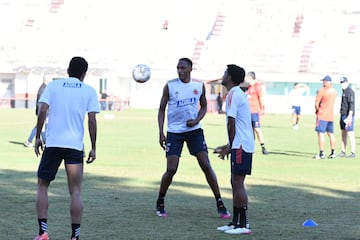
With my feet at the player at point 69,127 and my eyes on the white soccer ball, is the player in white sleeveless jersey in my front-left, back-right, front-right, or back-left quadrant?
front-right

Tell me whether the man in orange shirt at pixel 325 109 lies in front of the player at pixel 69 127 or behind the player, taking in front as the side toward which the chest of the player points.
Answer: in front

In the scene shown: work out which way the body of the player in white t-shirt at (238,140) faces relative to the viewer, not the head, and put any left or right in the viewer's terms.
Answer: facing to the left of the viewer

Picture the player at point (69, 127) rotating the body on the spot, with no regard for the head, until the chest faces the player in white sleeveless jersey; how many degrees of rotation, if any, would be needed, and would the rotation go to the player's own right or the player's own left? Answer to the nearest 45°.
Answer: approximately 45° to the player's own right

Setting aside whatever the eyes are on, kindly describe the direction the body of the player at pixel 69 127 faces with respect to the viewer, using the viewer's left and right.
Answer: facing away from the viewer

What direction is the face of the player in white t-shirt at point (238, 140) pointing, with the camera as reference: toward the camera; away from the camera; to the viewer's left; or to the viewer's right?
to the viewer's left

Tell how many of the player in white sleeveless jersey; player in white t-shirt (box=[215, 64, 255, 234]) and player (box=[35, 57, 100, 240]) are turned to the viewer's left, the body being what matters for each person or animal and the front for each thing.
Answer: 1

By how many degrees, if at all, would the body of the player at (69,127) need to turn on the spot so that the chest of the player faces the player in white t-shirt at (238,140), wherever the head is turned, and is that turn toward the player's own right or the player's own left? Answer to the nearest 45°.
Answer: approximately 90° to the player's own right

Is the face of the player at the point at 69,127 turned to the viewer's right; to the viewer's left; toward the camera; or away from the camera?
away from the camera

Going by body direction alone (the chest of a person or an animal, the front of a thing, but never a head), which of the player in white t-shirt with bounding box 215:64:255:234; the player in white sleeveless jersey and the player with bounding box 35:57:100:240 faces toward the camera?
the player in white sleeveless jersey

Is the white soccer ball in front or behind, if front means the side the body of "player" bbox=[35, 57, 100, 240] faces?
in front

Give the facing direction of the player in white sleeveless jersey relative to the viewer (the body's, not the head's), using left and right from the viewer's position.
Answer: facing the viewer

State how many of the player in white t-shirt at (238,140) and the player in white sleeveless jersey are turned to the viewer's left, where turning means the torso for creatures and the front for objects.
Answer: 1

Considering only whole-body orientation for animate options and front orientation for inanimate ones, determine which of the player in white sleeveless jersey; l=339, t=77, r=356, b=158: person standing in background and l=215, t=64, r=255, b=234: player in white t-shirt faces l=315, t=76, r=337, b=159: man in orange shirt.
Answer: the person standing in background

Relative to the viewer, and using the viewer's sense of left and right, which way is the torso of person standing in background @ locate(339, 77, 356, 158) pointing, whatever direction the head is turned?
facing the viewer and to the left of the viewer

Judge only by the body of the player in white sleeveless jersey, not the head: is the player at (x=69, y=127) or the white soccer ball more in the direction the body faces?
the player

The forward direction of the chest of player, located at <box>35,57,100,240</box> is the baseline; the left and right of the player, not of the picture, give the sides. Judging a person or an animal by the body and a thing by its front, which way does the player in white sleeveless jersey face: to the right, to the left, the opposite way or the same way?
the opposite way

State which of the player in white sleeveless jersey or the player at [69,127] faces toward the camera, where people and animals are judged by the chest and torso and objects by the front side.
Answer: the player in white sleeveless jersey
